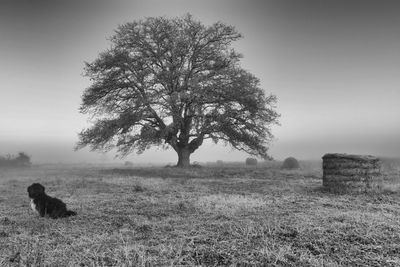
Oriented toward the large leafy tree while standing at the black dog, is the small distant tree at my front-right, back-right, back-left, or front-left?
front-left

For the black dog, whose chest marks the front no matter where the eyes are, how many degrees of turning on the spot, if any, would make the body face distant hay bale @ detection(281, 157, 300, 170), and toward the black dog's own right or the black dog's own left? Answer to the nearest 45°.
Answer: approximately 135° to the black dog's own right

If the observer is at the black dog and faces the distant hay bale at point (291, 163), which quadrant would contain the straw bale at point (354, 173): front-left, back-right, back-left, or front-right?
front-right

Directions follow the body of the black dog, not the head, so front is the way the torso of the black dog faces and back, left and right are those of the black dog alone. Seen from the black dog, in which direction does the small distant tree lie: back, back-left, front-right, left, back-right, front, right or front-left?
right

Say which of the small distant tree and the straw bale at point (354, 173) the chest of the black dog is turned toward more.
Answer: the small distant tree

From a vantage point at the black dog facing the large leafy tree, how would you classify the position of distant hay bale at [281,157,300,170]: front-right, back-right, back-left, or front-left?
front-right

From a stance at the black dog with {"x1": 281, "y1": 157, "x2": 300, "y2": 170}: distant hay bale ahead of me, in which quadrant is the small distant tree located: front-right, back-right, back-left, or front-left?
front-left

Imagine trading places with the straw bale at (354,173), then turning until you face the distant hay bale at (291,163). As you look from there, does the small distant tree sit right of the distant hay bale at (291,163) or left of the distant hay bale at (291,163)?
left

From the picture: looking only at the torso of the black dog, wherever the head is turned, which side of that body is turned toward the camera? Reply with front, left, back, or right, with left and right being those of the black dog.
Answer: left

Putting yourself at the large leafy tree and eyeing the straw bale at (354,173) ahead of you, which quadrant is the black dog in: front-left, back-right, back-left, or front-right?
front-right

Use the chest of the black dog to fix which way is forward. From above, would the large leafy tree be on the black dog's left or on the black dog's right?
on the black dog's right

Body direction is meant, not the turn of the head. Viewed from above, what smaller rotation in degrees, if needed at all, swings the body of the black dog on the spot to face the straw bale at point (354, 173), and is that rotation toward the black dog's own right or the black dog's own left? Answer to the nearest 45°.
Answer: approximately 180°

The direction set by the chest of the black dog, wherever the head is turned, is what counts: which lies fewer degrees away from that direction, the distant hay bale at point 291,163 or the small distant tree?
the small distant tree
